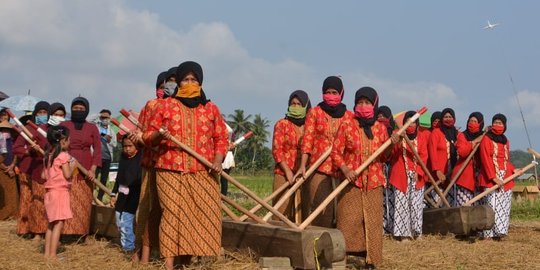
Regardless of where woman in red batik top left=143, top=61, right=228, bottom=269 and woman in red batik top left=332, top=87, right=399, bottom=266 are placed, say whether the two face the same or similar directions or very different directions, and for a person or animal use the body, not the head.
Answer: same or similar directions

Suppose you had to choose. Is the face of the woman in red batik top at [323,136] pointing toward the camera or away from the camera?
toward the camera

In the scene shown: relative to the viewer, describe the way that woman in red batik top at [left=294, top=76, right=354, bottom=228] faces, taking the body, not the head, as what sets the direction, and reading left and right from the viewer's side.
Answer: facing the viewer

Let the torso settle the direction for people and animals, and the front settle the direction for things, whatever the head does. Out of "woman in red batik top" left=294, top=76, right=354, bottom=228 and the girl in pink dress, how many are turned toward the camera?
1

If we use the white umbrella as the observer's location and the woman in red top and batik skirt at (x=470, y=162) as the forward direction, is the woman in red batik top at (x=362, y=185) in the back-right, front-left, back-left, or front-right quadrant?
front-right

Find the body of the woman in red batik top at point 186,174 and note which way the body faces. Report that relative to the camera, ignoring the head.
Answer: toward the camera

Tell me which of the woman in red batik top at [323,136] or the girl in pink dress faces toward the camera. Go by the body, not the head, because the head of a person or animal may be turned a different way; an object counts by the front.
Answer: the woman in red batik top

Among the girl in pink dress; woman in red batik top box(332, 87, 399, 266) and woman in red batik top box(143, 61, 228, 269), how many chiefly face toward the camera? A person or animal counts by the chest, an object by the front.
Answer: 2

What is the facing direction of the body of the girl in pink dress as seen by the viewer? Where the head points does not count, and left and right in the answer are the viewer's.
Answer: facing away from the viewer and to the right of the viewer

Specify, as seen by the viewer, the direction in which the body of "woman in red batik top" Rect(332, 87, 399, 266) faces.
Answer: toward the camera

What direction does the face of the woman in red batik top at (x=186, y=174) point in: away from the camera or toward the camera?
toward the camera
